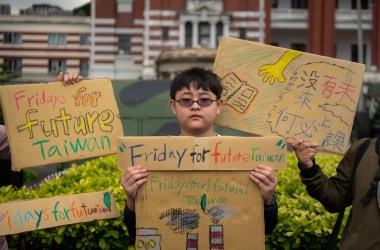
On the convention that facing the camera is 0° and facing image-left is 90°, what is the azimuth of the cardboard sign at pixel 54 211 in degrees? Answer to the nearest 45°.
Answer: approximately 0°

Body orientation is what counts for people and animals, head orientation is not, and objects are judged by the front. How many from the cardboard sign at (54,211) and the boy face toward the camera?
2

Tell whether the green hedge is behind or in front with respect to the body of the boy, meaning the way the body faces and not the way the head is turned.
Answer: behind

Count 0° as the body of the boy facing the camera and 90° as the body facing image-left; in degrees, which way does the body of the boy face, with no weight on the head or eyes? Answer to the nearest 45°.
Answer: approximately 0°

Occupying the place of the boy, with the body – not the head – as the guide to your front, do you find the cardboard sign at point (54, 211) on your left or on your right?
on your right
